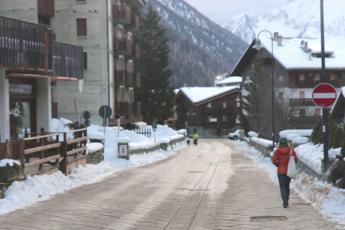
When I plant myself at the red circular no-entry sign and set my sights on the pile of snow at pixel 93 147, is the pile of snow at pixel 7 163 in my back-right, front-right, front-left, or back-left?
front-left

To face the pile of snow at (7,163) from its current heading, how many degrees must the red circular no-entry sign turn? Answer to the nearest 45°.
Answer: approximately 45° to its right

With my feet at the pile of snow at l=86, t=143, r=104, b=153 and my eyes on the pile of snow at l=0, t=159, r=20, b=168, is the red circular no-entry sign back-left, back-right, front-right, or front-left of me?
front-left

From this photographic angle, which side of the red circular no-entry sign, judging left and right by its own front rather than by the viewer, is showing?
front

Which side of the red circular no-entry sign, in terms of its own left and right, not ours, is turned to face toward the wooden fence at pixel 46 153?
right

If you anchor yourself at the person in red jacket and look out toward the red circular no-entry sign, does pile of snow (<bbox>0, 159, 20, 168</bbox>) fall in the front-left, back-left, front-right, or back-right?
back-left

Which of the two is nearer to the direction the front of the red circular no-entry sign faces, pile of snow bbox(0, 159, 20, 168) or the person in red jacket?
the person in red jacket

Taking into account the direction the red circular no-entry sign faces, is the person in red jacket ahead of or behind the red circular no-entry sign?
ahead

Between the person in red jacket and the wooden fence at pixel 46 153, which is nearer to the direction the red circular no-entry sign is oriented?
the person in red jacket

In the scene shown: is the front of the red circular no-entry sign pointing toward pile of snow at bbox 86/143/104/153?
no

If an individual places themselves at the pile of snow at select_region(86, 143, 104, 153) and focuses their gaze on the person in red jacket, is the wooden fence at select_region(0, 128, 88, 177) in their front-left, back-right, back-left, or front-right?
front-right
